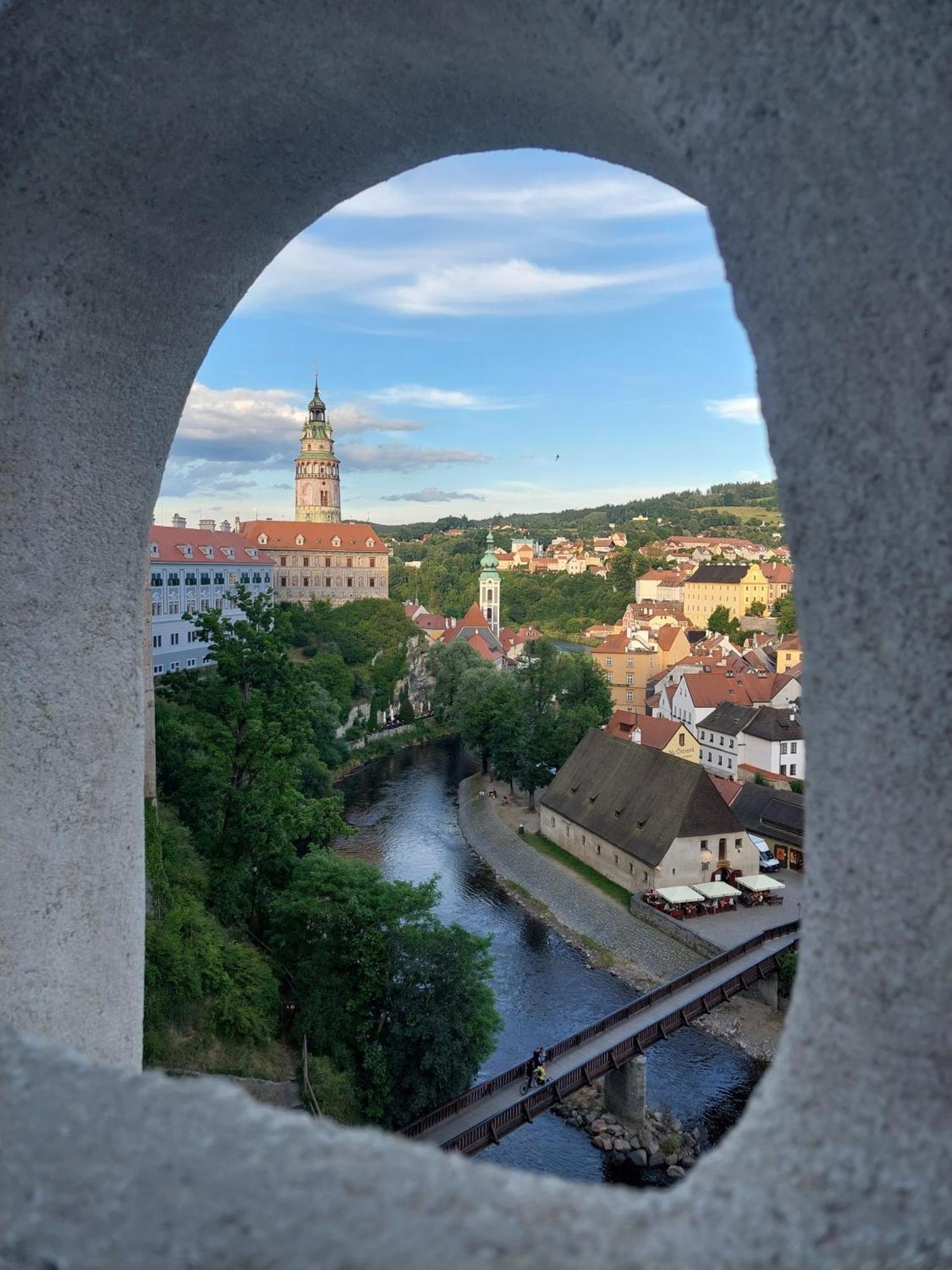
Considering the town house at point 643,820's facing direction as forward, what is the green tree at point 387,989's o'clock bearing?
The green tree is roughly at 2 o'clock from the town house.

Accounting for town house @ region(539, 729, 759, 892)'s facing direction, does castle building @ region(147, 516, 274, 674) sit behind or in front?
behind

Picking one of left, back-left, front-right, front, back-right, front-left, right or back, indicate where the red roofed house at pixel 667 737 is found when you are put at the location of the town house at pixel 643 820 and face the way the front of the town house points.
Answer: back-left

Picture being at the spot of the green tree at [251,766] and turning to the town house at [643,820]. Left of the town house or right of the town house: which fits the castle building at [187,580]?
left

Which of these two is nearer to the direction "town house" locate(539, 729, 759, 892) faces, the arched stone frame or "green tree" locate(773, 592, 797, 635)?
the arched stone frame

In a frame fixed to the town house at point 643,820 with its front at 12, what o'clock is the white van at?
The white van is roughly at 10 o'clock from the town house.

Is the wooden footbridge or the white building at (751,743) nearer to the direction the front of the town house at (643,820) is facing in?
the wooden footbridge

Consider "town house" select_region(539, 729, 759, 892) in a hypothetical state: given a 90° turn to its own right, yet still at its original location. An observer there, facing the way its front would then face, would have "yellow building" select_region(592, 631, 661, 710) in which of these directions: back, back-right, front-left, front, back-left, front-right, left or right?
back-right

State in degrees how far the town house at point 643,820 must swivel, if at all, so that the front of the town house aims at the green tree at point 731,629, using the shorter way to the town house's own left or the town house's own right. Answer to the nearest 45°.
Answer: approximately 135° to the town house's own left

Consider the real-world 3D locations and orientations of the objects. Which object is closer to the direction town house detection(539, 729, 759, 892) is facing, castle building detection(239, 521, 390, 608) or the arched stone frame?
the arched stone frame

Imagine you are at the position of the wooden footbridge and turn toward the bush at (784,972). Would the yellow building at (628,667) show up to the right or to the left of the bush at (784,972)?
left

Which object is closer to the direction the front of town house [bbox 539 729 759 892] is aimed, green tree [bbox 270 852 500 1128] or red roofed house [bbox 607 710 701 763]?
the green tree

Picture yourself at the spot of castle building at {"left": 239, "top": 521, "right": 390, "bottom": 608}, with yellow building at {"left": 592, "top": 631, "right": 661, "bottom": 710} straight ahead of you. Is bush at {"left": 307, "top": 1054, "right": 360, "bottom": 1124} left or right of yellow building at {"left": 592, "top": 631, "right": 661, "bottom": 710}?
right

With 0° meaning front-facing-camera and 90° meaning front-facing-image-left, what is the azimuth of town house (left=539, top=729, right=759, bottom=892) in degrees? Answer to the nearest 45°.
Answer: approximately 315°
